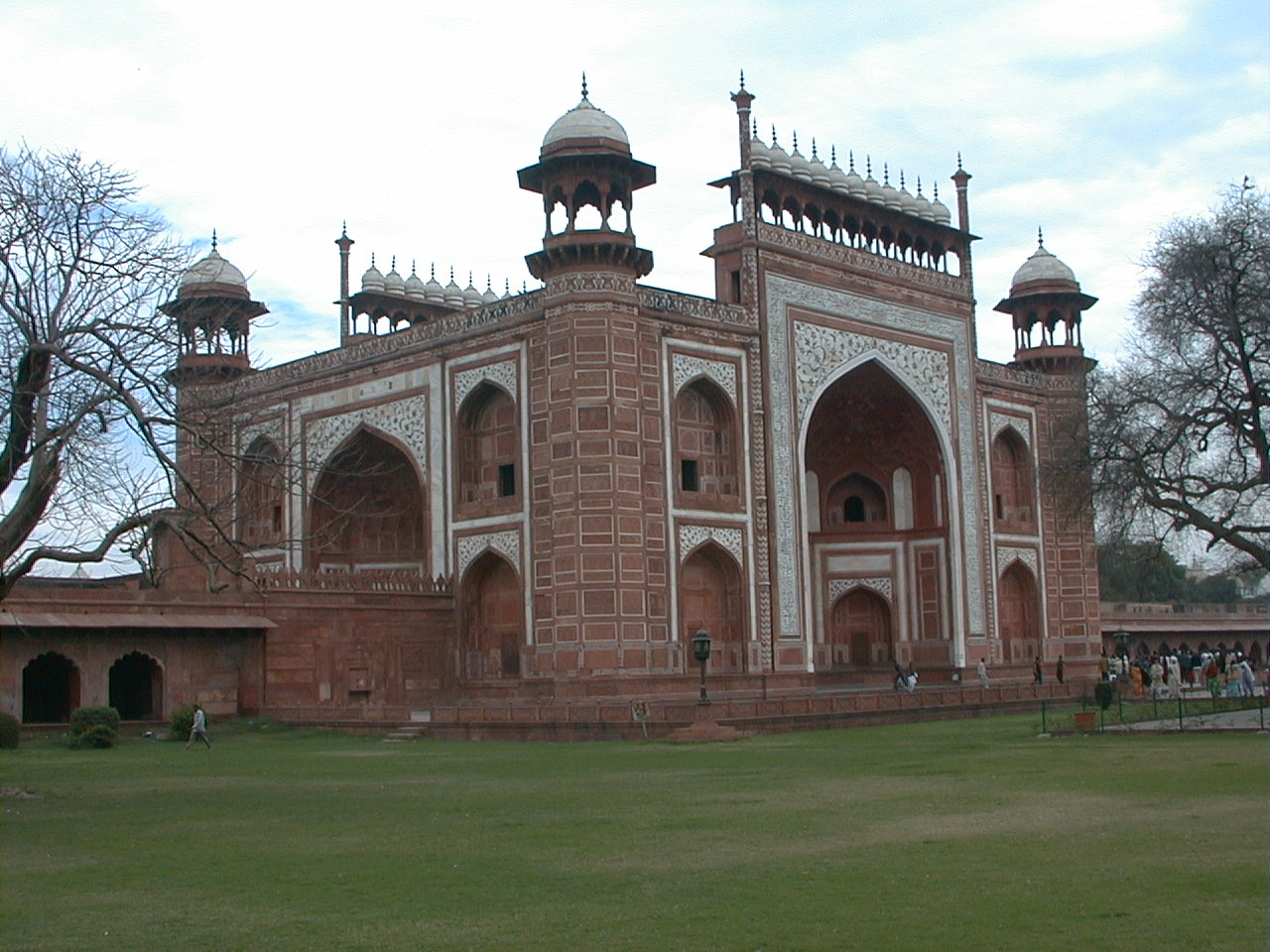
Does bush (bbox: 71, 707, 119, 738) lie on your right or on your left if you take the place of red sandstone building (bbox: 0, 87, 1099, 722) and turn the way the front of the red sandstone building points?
on your right

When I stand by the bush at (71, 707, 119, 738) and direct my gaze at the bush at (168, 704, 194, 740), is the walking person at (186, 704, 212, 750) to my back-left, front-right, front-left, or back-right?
front-right

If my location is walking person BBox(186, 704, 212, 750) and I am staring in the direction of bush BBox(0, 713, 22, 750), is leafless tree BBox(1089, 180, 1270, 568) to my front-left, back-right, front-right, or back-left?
back-left

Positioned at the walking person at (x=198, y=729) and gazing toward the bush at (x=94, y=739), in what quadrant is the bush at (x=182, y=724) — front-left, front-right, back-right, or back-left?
front-right

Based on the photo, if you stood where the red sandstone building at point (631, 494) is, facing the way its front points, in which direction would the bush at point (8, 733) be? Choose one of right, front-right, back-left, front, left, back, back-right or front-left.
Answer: right

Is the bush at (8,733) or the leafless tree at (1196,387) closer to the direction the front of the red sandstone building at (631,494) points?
the leafless tree

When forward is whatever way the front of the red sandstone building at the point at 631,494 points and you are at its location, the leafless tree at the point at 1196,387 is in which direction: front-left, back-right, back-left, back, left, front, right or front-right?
front

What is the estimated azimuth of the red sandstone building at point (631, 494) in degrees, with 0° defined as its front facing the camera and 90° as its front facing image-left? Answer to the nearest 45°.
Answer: approximately 315°

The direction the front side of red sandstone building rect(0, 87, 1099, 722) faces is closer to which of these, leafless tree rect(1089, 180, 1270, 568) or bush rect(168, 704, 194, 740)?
the leafless tree

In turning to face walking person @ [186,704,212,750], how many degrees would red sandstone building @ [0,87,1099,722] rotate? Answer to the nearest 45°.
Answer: approximately 90° to its right

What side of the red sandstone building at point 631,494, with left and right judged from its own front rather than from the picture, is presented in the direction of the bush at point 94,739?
right

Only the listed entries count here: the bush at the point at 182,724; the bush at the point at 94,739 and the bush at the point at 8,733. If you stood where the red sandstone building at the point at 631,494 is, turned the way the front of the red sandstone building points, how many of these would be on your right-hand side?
3
